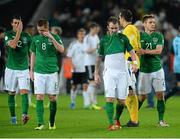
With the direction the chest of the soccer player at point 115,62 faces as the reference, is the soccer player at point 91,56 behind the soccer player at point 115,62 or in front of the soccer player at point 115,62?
behind

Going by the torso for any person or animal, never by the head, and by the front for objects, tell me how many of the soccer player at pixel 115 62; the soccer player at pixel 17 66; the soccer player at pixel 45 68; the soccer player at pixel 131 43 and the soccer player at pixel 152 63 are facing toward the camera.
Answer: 4

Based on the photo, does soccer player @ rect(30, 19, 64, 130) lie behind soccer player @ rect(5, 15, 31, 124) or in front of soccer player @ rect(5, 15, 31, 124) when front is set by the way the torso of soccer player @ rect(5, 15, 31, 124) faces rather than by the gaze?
in front

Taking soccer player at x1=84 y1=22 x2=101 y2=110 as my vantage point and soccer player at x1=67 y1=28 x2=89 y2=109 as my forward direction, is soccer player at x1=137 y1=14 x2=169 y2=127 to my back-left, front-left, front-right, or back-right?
back-left

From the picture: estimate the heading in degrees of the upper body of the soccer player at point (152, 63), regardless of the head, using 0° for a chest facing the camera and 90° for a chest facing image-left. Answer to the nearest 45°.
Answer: approximately 0°

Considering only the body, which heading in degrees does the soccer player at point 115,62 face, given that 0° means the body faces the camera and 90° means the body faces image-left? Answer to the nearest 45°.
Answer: approximately 0°
